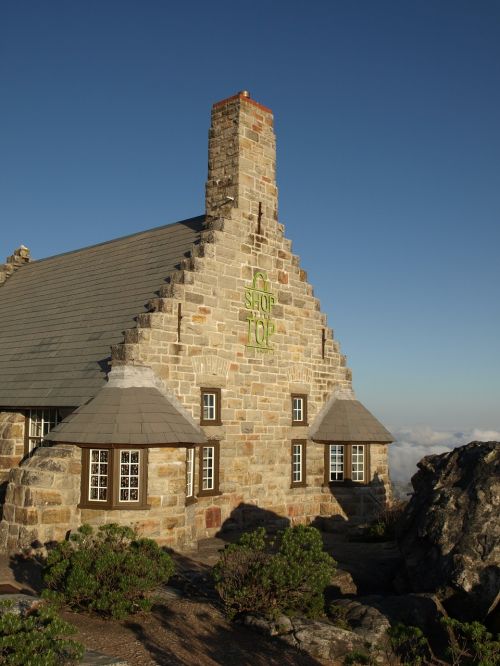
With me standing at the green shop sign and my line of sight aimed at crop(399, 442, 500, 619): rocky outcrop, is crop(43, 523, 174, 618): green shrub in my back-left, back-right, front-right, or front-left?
front-right

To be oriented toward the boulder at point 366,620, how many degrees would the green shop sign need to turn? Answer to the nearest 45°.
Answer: approximately 45° to its right

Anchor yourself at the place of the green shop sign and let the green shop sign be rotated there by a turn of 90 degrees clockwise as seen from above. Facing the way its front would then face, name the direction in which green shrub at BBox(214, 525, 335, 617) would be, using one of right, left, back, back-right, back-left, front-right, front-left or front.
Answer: front-left

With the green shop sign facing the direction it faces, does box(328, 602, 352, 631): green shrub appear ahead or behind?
ahead

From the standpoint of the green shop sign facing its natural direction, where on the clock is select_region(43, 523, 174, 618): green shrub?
The green shrub is roughly at 2 o'clock from the green shop sign.

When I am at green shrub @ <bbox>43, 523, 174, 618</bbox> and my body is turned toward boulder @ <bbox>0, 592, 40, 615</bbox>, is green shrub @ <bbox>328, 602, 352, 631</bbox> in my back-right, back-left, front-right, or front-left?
back-left

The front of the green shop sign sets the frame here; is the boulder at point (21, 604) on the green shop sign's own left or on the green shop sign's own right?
on the green shop sign's own right

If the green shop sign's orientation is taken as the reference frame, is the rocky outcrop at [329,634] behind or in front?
in front

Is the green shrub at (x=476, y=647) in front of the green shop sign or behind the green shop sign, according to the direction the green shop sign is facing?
in front

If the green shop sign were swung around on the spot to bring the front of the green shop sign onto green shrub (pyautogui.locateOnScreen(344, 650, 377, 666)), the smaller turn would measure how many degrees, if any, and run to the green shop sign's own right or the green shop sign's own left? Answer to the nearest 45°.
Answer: approximately 45° to the green shop sign's own right

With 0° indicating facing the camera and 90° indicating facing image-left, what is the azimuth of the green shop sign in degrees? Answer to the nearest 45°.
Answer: approximately 315°

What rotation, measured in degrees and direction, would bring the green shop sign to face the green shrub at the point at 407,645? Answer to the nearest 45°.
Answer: approximately 45° to its right

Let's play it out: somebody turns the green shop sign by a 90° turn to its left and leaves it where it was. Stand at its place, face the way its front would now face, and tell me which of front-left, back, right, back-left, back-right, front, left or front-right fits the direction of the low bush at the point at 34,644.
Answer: back-right
